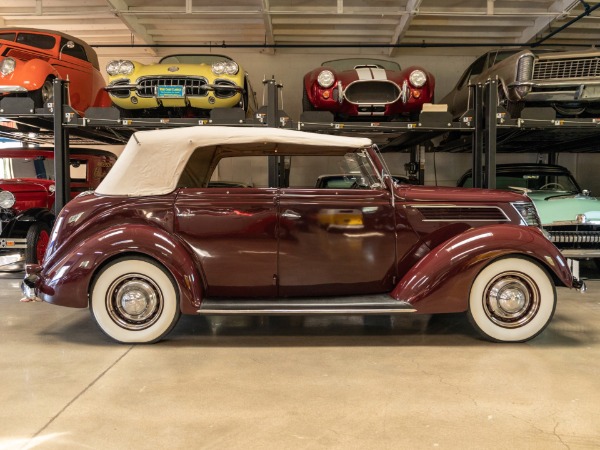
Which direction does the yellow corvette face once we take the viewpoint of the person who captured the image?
facing the viewer

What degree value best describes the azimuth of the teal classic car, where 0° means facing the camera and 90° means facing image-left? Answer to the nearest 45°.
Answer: approximately 315°

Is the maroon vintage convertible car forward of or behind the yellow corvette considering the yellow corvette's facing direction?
forward

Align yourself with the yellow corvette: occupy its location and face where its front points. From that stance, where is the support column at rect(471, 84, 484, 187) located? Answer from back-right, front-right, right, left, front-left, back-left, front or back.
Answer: left

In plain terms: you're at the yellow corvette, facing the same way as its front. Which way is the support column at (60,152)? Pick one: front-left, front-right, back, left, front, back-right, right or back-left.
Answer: right

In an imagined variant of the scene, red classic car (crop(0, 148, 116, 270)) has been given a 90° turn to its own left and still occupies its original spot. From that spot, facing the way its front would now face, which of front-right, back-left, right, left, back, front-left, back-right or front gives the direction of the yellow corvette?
front

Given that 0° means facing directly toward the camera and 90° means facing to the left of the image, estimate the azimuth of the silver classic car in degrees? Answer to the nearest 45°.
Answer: approximately 315°

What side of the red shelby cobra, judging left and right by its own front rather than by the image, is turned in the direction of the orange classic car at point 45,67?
right

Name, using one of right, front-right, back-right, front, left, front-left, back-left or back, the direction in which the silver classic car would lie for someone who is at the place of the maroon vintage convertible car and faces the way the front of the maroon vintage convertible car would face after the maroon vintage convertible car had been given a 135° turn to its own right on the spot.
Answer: back

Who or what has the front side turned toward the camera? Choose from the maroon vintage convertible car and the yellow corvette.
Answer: the yellow corvette

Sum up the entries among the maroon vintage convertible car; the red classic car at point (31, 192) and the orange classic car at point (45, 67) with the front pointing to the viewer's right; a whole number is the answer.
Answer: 1

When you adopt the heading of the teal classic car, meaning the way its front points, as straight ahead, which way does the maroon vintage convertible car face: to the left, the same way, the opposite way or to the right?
to the left

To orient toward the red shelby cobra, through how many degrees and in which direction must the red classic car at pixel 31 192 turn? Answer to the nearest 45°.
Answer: approximately 90° to its left

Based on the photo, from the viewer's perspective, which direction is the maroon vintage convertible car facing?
to the viewer's right

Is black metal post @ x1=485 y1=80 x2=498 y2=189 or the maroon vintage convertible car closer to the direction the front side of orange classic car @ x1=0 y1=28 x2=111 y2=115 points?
the maroon vintage convertible car

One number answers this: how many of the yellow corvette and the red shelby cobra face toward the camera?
2
